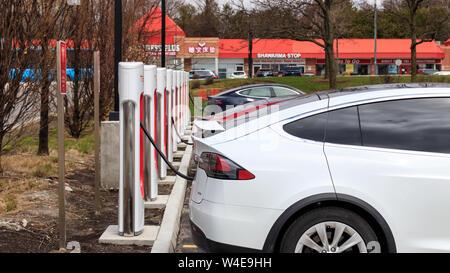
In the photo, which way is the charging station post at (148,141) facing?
to the viewer's right

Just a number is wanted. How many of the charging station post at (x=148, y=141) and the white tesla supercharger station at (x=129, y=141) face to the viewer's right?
2

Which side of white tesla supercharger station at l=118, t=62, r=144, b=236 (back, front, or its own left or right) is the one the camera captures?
right

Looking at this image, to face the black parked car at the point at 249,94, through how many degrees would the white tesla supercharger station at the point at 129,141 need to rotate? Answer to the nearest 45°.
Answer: approximately 90° to its left

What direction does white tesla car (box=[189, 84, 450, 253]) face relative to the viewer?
to the viewer's right

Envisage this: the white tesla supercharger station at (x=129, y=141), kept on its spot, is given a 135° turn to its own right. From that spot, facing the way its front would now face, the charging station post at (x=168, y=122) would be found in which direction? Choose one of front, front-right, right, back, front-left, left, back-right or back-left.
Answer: back-right

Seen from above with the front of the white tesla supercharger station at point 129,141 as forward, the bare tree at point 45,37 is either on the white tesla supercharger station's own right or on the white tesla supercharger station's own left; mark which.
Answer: on the white tesla supercharger station's own left

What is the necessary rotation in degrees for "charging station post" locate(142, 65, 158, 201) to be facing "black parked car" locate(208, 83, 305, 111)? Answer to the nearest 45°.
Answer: approximately 90° to its left

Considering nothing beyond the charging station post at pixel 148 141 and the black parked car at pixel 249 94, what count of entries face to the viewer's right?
2

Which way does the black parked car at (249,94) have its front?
to the viewer's right
